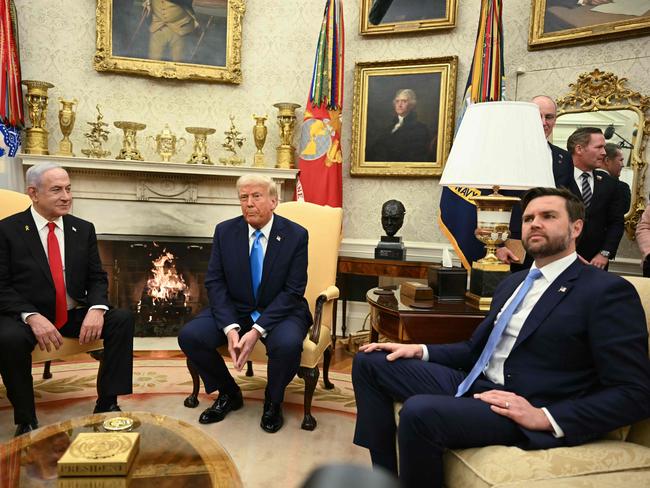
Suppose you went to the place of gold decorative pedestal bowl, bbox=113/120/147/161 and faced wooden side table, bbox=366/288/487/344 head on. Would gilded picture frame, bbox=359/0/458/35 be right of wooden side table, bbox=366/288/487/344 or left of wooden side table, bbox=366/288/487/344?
left

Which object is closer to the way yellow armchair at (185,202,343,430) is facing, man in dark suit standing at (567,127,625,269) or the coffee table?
the coffee table

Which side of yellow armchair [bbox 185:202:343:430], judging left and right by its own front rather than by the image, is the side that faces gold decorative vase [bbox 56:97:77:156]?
right

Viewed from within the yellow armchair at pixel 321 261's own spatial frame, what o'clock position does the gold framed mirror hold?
The gold framed mirror is roughly at 7 o'clock from the yellow armchair.

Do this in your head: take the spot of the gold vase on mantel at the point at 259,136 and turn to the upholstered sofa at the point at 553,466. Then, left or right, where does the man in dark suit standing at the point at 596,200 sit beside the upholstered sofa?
left

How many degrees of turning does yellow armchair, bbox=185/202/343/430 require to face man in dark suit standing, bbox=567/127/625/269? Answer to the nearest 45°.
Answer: approximately 135° to its left

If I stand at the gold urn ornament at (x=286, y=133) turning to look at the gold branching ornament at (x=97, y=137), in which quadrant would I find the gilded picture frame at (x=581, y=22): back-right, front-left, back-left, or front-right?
back-left

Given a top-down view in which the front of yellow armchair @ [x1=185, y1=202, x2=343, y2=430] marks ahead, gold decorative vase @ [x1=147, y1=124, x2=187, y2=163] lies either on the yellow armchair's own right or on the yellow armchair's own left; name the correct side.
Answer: on the yellow armchair's own right

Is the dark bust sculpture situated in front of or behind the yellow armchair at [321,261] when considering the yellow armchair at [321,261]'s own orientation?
behind

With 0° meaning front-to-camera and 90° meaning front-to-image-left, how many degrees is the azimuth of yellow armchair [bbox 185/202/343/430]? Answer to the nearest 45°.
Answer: approximately 45°
